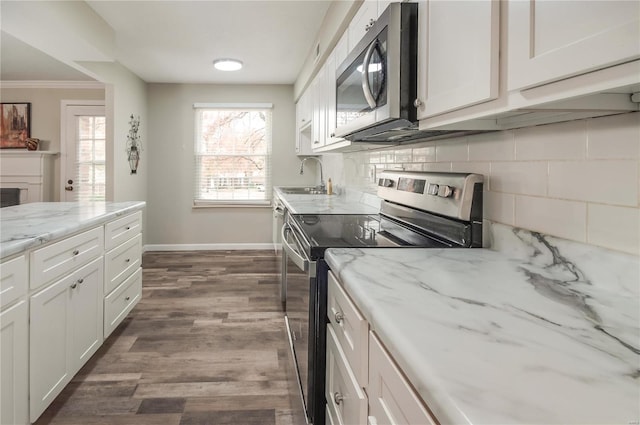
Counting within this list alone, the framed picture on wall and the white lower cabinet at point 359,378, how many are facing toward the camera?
1

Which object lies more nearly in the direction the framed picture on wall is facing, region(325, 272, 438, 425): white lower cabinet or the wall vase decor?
the white lower cabinet

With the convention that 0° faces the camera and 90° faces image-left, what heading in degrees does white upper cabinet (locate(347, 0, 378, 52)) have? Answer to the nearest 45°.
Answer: approximately 90°

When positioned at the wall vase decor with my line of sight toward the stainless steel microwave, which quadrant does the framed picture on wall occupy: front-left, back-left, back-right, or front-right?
back-right

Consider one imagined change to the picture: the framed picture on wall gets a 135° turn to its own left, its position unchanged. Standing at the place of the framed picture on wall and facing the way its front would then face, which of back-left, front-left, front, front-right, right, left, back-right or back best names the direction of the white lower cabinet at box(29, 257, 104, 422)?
back-right

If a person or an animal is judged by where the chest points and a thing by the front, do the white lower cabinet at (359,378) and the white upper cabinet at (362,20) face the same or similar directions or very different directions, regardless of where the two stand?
same or similar directions

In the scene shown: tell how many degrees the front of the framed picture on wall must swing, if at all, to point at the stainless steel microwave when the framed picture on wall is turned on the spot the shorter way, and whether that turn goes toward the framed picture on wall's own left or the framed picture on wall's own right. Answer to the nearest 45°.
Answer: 0° — it already faces it

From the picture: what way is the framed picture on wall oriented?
toward the camera

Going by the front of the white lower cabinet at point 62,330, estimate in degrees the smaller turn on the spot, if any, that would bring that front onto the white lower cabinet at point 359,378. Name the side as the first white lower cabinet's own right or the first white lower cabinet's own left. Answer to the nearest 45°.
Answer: approximately 45° to the first white lower cabinet's own right

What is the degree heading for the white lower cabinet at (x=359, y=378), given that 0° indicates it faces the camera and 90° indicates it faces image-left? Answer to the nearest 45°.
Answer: approximately 90°

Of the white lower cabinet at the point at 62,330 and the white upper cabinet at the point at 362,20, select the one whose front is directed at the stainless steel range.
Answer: the white lower cabinet

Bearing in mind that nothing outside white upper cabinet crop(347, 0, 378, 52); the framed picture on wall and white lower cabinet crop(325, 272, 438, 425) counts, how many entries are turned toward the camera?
1

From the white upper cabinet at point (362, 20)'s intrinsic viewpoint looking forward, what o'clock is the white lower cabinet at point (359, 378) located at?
The white lower cabinet is roughly at 9 o'clock from the white upper cabinet.
